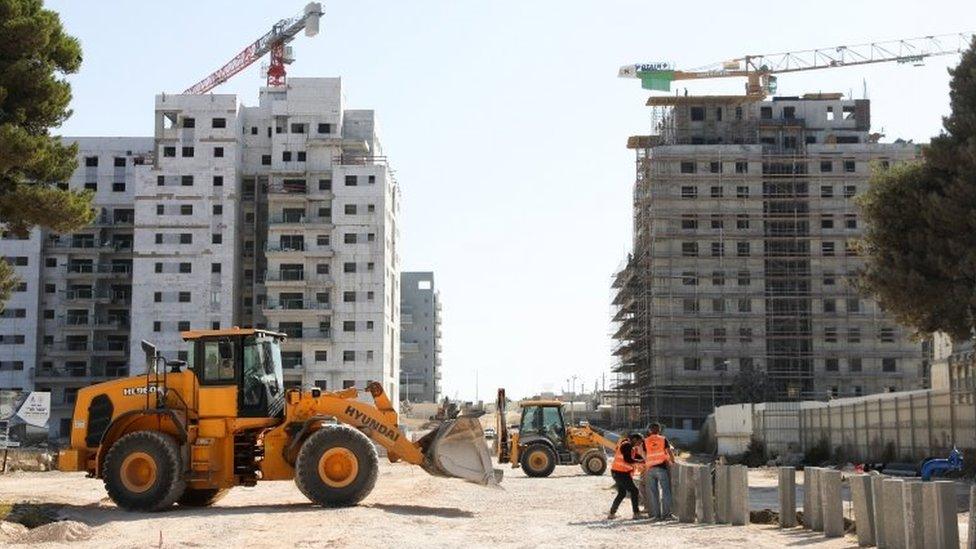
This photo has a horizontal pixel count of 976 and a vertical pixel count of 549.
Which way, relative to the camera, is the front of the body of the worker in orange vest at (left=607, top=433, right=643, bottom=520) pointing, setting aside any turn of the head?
to the viewer's right

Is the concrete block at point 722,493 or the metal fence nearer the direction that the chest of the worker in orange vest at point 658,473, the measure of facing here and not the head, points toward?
the metal fence

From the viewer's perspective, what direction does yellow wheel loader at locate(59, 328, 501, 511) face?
to the viewer's right

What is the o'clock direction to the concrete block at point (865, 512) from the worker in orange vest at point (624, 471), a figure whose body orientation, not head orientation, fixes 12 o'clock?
The concrete block is roughly at 2 o'clock from the worker in orange vest.

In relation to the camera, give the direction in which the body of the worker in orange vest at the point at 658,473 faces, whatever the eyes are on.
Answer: away from the camera

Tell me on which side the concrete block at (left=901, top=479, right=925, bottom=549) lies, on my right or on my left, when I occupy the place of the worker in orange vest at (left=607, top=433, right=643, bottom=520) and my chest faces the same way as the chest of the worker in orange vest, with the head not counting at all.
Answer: on my right

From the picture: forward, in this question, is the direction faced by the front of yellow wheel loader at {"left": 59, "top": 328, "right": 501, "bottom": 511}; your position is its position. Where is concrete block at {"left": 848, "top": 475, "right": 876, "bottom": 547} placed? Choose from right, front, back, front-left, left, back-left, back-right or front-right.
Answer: front-right

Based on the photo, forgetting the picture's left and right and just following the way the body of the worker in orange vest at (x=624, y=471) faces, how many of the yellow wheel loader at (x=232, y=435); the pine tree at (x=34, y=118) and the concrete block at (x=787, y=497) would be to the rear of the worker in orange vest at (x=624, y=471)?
2

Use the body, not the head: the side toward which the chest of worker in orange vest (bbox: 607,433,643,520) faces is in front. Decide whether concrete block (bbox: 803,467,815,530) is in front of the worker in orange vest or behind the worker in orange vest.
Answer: in front

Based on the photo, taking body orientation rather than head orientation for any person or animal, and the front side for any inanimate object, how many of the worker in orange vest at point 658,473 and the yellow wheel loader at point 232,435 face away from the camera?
1

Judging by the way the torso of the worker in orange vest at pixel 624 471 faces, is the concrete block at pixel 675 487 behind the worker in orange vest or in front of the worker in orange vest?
in front
